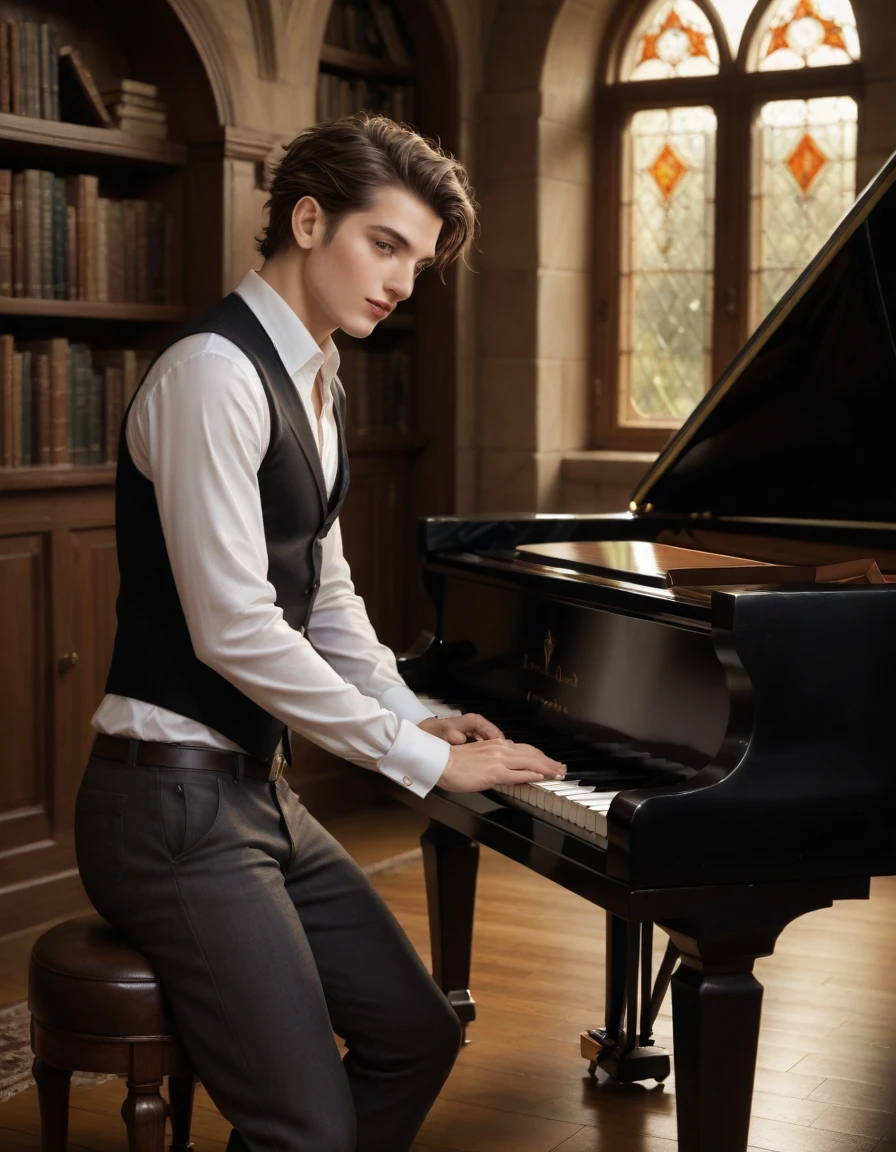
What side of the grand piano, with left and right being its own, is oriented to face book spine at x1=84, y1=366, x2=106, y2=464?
right

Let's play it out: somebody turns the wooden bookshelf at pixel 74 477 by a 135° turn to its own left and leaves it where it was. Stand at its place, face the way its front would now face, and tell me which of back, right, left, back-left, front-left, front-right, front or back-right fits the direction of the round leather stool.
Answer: back

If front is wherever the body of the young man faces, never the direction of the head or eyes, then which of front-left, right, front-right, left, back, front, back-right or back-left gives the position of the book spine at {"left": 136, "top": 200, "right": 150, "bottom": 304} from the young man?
left

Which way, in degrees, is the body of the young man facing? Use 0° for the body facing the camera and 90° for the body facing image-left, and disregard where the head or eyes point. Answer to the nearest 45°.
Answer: approximately 270°

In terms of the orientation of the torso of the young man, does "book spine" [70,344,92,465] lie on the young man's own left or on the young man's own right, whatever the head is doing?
on the young man's own left

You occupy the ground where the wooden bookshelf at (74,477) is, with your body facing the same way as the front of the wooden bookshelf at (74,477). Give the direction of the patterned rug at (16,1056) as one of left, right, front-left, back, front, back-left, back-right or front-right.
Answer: front-right

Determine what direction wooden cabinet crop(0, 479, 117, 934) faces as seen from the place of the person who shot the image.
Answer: facing the viewer and to the right of the viewer

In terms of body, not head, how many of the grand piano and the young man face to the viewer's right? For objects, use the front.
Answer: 1

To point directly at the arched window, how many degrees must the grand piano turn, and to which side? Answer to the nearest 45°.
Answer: approximately 135° to its right

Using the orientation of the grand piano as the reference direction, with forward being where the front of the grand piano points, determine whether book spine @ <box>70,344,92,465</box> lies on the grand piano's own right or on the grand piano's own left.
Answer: on the grand piano's own right

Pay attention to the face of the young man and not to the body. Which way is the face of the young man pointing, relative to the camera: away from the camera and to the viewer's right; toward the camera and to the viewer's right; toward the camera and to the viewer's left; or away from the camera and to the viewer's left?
toward the camera and to the viewer's right
